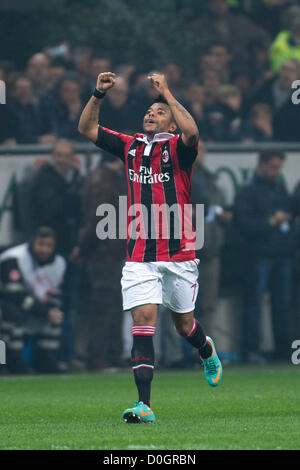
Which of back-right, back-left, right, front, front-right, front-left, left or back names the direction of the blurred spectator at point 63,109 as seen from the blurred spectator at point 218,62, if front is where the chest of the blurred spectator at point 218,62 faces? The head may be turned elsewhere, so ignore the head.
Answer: front-right

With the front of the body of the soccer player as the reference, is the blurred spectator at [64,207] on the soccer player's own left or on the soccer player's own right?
on the soccer player's own right

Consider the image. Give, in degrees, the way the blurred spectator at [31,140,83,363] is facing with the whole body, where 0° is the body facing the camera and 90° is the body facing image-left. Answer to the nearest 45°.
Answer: approximately 315°

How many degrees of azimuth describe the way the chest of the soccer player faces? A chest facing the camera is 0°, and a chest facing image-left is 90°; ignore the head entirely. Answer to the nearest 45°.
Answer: approximately 45°

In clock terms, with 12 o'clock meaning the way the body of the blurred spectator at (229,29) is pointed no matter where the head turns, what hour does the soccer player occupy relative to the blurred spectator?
The soccer player is roughly at 12 o'clock from the blurred spectator.
